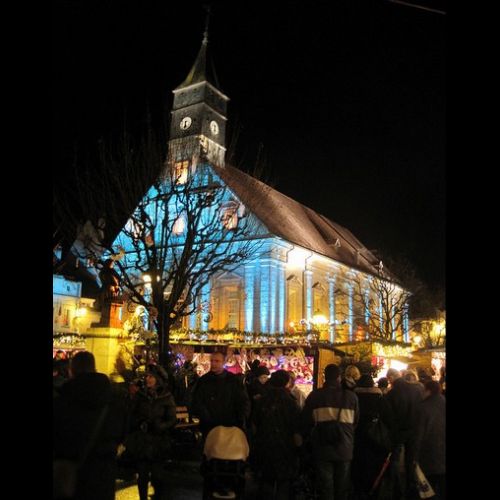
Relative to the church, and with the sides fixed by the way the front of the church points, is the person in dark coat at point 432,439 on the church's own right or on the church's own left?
on the church's own left

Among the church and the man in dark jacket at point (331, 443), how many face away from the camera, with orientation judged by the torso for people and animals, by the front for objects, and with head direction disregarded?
1

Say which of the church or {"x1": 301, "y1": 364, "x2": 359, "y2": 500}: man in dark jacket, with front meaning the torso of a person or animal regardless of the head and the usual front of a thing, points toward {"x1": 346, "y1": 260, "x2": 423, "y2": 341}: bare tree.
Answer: the man in dark jacket

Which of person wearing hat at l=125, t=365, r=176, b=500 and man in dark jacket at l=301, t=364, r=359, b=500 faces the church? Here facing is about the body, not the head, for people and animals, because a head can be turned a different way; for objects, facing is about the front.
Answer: the man in dark jacket

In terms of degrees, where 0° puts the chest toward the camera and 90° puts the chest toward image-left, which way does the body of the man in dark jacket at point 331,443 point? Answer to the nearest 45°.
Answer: approximately 180°

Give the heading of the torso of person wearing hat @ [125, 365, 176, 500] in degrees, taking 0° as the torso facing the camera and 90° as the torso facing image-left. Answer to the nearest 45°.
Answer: approximately 45°

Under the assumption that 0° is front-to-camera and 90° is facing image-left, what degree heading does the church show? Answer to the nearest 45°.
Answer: approximately 45°

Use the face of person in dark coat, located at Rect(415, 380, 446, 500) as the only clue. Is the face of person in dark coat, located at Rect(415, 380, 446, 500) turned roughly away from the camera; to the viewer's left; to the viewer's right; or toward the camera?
away from the camera
